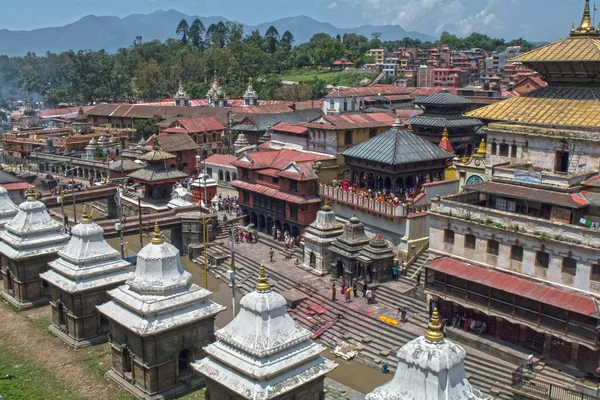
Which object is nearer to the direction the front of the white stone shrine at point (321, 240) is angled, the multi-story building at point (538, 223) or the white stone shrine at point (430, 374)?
the white stone shrine

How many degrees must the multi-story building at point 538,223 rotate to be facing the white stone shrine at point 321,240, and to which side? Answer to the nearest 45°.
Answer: approximately 45° to its right

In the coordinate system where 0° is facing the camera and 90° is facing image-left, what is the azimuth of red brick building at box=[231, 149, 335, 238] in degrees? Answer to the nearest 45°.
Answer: approximately 45°

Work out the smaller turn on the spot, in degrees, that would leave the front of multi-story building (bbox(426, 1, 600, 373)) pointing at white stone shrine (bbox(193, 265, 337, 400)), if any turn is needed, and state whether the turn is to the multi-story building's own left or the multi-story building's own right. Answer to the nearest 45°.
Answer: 0° — it already faces it

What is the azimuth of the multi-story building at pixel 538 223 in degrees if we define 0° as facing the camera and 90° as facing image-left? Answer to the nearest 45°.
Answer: approximately 45°

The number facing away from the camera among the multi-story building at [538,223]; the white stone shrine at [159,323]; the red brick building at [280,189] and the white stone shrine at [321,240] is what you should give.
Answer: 0

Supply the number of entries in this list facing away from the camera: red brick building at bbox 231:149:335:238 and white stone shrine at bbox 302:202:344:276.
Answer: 0

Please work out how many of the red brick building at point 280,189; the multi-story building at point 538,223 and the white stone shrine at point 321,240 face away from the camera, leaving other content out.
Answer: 0

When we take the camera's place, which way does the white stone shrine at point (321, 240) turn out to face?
facing the viewer and to the left of the viewer

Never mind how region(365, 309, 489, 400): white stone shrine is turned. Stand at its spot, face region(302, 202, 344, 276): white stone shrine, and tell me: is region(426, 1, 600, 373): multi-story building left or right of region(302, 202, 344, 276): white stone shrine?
right

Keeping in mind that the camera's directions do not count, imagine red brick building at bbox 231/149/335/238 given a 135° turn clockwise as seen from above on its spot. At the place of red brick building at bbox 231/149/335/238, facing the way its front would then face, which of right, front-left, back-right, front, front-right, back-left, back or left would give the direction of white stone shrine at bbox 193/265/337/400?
back

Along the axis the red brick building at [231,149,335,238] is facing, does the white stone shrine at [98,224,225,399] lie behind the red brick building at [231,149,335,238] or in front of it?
in front

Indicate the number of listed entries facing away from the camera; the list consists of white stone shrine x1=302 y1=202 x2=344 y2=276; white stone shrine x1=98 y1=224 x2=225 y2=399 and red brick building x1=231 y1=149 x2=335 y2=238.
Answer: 0

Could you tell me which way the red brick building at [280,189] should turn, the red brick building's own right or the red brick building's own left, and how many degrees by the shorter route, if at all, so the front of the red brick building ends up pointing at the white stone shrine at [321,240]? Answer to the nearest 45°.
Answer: approximately 45° to the red brick building's own left

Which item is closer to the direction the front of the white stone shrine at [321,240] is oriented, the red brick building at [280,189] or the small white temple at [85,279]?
the small white temple
